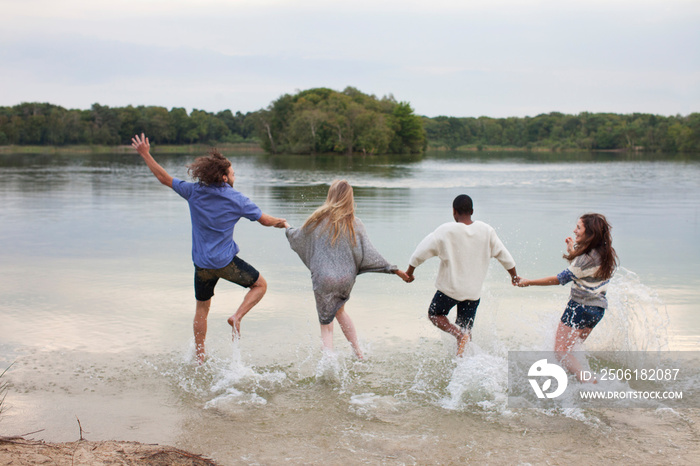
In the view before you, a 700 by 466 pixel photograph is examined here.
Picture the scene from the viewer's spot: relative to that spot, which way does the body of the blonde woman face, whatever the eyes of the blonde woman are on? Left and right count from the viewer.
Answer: facing away from the viewer

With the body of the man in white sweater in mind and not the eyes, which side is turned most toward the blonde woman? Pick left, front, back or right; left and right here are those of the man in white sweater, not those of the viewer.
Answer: left

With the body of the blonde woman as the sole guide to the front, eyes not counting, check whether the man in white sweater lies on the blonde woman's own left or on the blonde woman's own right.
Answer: on the blonde woman's own right

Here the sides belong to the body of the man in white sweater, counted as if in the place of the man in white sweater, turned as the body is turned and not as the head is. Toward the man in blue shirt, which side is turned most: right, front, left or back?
left

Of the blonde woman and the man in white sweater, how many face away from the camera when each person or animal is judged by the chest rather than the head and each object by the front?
2

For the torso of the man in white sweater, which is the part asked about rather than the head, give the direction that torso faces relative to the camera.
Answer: away from the camera

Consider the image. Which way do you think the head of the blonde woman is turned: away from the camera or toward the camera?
away from the camera
